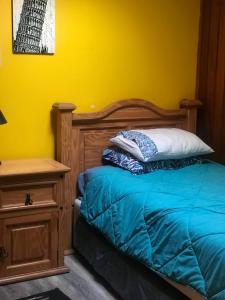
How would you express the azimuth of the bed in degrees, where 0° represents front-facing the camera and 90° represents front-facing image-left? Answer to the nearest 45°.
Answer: approximately 315°

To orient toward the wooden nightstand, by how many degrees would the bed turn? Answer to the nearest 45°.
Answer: approximately 90° to its right
